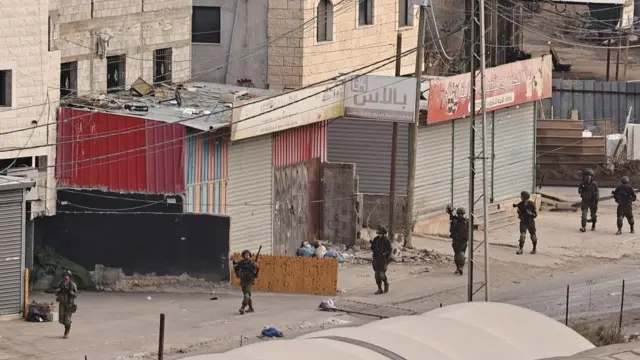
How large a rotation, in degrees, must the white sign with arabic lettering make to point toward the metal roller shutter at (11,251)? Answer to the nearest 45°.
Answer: approximately 45° to its right

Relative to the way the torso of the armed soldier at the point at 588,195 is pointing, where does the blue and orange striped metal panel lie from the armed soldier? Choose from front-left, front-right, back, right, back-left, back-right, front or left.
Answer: front-right

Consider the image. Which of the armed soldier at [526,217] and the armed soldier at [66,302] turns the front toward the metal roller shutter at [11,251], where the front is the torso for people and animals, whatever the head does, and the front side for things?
the armed soldier at [526,217]

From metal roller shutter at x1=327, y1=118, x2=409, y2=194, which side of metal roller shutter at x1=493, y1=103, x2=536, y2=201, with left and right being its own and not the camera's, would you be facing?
right

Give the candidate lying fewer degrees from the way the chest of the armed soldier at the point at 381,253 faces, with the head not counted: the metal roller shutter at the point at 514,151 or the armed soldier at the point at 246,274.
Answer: the armed soldier

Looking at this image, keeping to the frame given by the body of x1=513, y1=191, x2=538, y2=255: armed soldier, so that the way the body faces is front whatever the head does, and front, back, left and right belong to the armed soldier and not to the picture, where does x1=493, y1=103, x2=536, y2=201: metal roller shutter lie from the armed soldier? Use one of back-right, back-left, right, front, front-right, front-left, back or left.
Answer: back-right

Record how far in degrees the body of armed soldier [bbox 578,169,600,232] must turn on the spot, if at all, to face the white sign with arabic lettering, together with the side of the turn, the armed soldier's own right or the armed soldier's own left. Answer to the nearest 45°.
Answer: approximately 45° to the armed soldier's own right

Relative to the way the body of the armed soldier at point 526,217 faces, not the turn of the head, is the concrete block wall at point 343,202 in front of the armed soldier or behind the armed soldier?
in front

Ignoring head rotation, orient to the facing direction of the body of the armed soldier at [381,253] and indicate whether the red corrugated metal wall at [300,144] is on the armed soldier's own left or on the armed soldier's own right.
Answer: on the armed soldier's own right

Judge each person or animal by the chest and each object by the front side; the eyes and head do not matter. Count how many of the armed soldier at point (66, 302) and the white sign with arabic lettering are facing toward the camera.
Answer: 2

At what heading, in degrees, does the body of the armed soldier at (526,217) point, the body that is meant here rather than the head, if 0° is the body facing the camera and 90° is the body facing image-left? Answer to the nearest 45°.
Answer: approximately 45°
